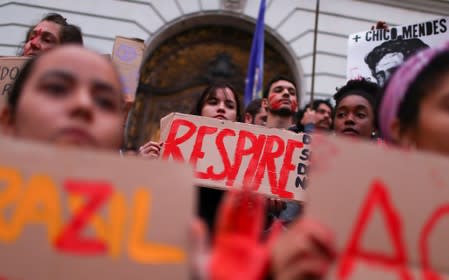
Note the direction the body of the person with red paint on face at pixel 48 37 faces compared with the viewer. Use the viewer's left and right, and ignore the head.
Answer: facing the viewer and to the left of the viewer

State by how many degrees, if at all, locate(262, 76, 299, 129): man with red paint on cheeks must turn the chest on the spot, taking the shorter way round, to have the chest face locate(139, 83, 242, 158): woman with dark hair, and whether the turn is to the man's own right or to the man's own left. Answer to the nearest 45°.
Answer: approximately 90° to the man's own right

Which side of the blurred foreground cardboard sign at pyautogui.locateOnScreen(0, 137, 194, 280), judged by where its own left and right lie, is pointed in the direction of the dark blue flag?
back

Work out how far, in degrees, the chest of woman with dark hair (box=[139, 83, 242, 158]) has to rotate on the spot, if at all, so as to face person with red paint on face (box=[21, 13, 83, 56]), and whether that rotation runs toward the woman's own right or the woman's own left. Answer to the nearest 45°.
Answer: approximately 45° to the woman's own right

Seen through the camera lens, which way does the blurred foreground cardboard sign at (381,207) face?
facing the viewer

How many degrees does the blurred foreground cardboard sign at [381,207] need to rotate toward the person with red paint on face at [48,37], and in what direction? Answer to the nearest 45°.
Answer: approximately 135° to its right

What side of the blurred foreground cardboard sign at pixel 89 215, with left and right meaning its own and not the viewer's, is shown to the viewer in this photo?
front

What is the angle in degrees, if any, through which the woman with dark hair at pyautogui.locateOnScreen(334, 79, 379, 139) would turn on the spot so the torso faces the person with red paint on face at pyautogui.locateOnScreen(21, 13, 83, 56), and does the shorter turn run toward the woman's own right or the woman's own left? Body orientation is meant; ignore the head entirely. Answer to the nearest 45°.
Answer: approximately 45° to the woman's own right

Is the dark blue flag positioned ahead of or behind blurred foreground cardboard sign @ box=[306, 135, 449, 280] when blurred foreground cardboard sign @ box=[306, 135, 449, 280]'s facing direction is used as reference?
behind

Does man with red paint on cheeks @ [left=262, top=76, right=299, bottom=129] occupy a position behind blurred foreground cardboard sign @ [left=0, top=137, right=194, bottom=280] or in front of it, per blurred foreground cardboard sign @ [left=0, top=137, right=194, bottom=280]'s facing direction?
behind

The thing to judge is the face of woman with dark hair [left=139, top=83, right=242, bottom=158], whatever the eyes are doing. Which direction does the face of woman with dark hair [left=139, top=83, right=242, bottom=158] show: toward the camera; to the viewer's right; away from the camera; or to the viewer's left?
toward the camera

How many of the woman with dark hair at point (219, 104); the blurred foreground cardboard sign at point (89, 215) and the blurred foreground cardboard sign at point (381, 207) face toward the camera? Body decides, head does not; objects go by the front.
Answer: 3

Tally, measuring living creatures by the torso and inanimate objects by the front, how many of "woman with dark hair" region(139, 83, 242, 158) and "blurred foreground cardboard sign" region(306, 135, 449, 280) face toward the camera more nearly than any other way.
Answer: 2
